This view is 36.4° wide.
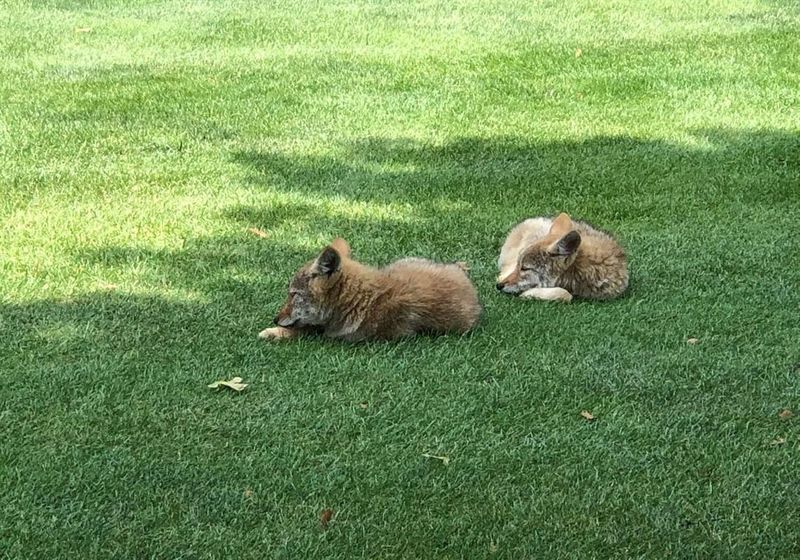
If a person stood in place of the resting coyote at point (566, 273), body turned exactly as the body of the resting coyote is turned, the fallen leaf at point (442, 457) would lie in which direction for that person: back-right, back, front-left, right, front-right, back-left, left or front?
left

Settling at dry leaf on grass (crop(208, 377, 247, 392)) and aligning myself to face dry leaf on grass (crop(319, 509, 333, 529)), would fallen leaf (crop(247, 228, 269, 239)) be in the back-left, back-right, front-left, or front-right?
back-left

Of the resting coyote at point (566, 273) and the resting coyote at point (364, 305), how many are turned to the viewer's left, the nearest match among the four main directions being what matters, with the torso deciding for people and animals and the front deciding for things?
2

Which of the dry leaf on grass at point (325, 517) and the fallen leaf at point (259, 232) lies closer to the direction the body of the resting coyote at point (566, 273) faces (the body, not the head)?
the fallen leaf

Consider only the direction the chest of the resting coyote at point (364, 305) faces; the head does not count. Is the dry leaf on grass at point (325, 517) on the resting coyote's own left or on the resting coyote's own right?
on the resting coyote's own left

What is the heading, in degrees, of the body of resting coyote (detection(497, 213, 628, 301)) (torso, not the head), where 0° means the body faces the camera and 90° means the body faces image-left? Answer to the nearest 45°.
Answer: approximately 90°

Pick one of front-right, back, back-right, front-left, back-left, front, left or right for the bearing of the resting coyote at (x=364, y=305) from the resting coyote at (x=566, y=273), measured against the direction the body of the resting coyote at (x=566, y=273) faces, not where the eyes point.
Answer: front-left

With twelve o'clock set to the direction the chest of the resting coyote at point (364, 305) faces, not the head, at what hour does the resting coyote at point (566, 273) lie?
the resting coyote at point (566, 273) is roughly at 5 o'clock from the resting coyote at point (364, 305).

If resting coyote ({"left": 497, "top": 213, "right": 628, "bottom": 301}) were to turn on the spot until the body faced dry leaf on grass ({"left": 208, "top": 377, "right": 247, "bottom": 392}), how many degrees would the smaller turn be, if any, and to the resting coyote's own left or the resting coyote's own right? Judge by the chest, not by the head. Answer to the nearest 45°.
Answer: approximately 45° to the resting coyote's own left

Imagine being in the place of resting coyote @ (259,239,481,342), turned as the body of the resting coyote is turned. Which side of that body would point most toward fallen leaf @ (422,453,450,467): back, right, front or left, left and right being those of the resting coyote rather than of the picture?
left

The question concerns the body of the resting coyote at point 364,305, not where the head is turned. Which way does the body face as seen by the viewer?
to the viewer's left
